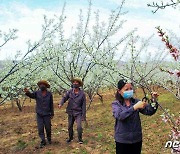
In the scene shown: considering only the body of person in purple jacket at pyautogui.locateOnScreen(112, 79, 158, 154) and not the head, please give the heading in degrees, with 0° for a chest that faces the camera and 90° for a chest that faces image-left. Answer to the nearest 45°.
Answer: approximately 315°

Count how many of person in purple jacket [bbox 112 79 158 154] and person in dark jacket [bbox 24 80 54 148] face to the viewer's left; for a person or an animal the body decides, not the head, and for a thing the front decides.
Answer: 0

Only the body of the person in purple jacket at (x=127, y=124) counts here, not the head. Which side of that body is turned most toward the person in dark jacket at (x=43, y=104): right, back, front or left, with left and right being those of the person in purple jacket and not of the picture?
back

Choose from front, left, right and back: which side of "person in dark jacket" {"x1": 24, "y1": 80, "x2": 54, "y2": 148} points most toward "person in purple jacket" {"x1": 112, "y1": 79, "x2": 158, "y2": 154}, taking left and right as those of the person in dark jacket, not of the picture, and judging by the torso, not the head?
front

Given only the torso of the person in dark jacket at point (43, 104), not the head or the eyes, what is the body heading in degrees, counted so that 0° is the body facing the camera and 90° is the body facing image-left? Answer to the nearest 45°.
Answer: approximately 0°

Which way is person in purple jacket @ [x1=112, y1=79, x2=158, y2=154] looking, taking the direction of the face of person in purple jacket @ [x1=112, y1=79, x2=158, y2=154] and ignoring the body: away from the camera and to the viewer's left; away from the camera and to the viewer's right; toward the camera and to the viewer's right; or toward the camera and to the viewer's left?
toward the camera and to the viewer's right
